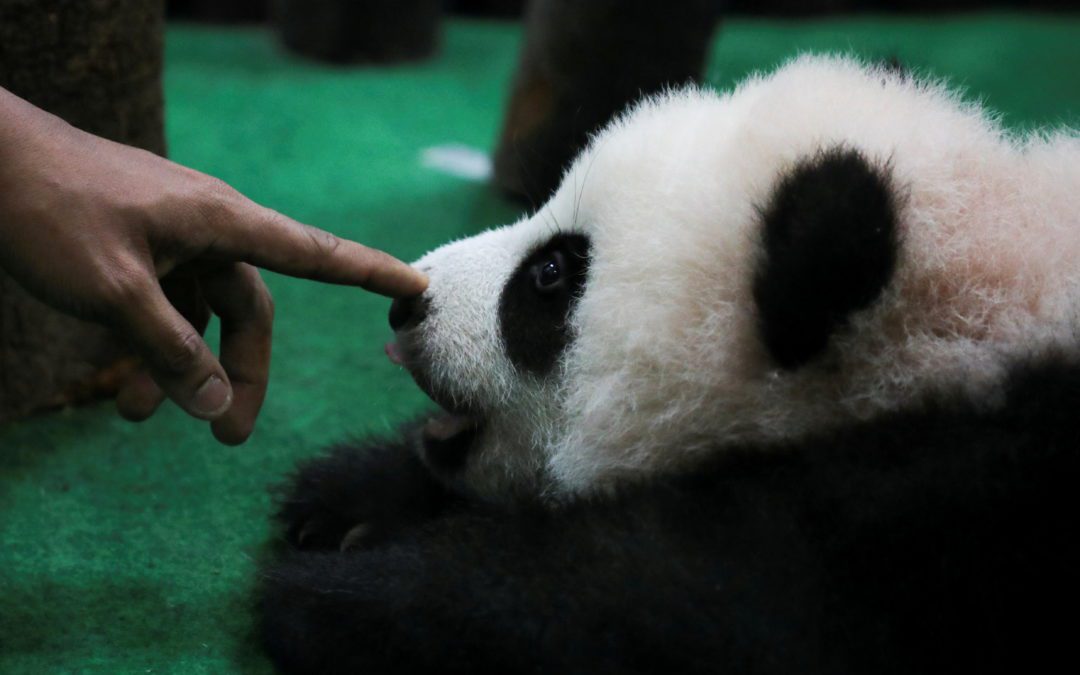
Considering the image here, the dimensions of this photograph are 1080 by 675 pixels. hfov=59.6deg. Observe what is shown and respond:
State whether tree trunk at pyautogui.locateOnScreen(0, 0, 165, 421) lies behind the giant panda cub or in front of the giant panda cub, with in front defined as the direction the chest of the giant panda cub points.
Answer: in front

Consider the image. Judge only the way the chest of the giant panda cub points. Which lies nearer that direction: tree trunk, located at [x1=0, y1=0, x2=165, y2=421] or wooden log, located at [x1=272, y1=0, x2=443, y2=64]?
the tree trunk

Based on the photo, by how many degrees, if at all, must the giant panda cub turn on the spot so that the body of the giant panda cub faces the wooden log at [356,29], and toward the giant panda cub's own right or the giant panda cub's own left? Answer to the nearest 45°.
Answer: approximately 45° to the giant panda cub's own right

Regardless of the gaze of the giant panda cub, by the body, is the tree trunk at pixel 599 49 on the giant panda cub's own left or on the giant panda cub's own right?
on the giant panda cub's own right

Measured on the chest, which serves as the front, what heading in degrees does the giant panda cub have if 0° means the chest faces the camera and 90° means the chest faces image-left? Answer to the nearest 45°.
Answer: approximately 90°

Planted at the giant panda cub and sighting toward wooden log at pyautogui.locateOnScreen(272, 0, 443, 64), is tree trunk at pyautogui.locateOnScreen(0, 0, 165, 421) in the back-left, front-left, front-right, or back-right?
front-left

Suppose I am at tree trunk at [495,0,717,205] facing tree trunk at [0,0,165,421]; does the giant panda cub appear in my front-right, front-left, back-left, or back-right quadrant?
front-left
